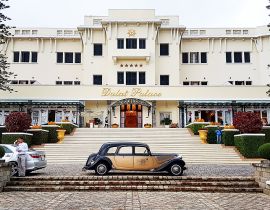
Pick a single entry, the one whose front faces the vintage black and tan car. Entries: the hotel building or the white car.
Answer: the hotel building

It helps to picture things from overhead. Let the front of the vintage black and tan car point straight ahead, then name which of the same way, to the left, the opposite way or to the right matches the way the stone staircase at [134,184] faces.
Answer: to the right

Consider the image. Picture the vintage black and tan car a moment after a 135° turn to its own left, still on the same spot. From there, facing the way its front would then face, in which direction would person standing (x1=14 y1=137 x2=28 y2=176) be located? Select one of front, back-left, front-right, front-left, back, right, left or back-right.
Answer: front-left

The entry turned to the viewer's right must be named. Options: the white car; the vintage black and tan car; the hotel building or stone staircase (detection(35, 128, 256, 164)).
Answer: the vintage black and tan car

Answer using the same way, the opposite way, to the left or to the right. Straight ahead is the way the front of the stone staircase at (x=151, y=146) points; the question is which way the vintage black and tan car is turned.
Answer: to the left

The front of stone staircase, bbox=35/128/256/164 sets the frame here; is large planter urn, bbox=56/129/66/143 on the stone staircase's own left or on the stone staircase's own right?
on the stone staircase's own right

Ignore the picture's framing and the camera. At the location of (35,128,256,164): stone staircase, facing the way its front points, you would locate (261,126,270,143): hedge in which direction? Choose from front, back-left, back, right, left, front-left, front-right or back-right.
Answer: left

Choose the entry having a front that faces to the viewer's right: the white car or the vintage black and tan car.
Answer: the vintage black and tan car

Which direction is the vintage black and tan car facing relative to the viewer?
to the viewer's right

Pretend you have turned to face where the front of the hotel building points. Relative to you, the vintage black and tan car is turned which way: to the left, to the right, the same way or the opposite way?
to the left

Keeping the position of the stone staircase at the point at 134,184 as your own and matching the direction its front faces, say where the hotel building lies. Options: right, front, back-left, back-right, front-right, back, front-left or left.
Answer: back

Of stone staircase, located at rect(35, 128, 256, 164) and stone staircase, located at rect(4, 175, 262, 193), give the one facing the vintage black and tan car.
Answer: stone staircase, located at rect(35, 128, 256, 164)
